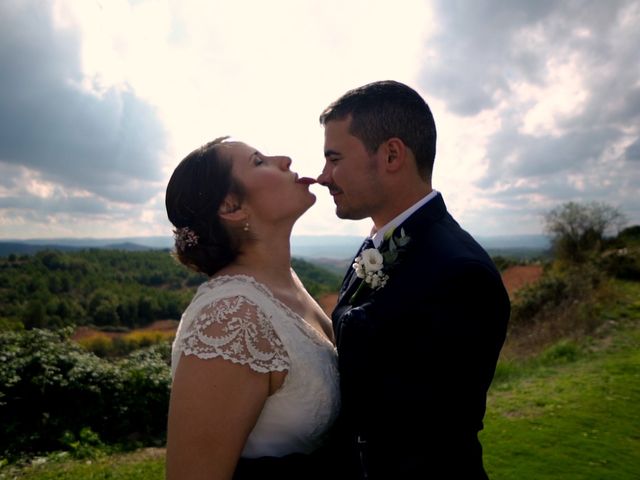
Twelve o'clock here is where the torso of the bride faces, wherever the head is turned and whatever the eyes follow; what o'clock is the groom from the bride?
The groom is roughly at 1 o'clock from the bride.

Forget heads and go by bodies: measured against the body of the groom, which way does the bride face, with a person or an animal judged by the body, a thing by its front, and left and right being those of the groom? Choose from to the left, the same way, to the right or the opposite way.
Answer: the opposite way

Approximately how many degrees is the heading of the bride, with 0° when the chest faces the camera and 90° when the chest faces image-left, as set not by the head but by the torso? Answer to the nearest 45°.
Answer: approximately 270°

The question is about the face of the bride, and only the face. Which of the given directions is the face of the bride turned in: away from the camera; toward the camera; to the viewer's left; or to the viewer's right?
to the viewer's right

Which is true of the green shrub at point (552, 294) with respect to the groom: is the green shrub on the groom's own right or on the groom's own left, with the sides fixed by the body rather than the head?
on the groom's own right

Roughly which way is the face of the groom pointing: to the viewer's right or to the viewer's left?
to the viewer's left

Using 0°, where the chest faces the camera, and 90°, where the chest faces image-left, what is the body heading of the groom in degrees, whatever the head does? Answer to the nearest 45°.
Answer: approximately 90°

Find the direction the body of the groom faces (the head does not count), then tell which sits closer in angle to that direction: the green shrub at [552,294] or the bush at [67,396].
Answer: the bush

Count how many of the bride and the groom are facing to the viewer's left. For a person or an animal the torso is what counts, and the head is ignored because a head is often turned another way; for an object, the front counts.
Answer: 1
